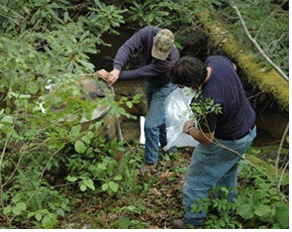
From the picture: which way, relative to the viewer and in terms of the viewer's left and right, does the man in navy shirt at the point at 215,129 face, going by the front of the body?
facing to the left of the viewer

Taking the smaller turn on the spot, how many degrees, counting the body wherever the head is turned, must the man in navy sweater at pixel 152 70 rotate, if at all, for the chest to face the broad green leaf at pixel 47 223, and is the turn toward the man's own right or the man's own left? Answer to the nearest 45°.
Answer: approximately 45° to the man's own left

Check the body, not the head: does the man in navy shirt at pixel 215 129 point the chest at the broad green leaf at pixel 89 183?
yes

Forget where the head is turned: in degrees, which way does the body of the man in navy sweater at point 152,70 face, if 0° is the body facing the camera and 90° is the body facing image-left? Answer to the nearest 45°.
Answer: approximately 45°

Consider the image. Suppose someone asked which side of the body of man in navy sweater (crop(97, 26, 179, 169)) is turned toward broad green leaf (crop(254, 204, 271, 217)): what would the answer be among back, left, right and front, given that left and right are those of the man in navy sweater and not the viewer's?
left

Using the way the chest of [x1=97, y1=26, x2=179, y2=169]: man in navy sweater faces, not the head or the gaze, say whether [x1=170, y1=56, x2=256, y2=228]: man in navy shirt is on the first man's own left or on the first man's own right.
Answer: on the first man's own left

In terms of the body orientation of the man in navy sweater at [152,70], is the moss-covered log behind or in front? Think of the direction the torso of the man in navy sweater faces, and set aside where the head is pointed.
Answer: behind

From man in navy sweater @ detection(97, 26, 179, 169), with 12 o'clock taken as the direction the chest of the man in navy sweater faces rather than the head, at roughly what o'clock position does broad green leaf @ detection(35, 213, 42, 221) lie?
The broad green leaf is roughly at 11 o'clock from the man in navy sweater.
